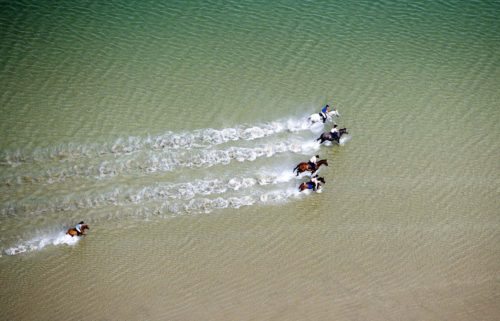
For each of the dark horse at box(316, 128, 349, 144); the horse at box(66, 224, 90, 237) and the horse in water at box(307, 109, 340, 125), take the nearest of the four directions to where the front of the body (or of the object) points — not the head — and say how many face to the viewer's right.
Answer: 3

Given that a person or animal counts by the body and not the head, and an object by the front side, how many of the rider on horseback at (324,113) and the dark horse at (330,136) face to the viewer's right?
2

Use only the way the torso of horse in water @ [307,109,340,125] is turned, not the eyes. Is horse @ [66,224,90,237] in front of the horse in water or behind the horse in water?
behind

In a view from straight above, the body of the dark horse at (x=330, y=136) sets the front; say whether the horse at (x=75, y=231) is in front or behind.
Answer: behind

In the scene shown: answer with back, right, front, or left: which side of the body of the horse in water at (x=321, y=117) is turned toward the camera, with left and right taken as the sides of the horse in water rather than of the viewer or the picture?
right

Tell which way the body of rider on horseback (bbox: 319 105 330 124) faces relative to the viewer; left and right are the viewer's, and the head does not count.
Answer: facing to the right of the viewer

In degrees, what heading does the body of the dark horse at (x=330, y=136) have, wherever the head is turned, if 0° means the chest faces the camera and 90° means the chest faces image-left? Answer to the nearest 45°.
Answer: approximately 270°

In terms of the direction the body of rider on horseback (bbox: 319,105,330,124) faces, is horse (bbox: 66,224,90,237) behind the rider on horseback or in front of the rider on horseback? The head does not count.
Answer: behind

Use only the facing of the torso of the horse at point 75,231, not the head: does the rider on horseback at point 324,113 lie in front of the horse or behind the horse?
in front

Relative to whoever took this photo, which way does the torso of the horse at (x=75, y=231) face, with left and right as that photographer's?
facing to the right of the viewer
